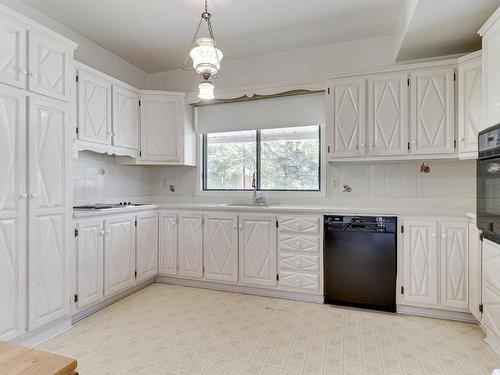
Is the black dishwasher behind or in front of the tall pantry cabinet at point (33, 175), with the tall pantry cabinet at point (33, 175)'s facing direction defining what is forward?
in front

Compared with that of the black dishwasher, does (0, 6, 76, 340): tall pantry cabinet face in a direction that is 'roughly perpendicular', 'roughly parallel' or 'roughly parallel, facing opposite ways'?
roughly perpendicular

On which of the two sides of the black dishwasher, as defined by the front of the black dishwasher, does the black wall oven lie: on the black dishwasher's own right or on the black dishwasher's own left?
on the black dishwasher's own left

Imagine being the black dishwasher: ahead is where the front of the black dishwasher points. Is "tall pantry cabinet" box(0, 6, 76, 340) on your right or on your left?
on your right

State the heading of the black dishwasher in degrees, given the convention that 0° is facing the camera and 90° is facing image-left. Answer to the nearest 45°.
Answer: approximately 0°

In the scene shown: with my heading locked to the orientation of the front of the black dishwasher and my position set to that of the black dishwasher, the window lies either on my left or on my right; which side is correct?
on my right

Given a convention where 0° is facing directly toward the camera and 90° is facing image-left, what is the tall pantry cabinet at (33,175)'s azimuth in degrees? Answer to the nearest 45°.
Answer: approximately 315°
